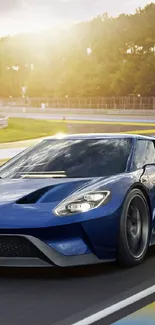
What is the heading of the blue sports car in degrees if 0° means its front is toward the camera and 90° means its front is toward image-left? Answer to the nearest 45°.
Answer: approximately 45°
